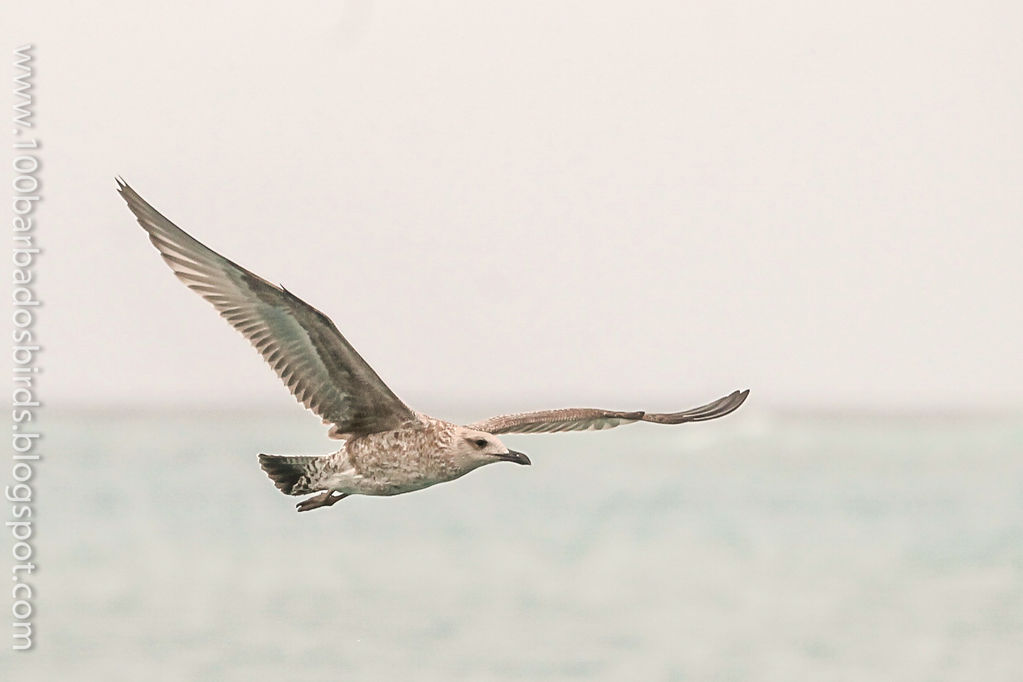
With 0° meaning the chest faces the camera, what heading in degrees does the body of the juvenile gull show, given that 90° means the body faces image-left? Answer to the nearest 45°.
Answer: approximately 315°
